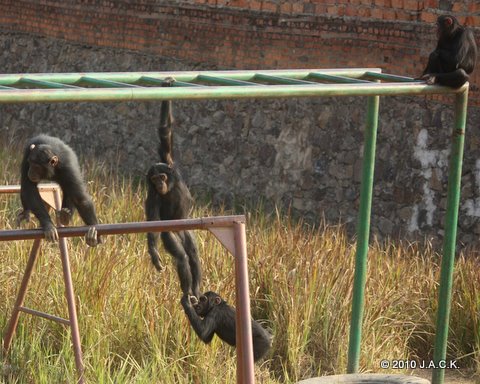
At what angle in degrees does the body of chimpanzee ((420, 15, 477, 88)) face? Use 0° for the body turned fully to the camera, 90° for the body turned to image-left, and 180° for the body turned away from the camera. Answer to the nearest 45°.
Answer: approximately 90°

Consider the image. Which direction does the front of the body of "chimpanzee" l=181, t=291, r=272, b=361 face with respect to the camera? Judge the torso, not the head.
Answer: to the viewer's left

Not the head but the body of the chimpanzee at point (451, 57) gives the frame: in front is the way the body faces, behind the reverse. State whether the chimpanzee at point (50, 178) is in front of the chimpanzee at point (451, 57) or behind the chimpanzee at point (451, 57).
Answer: in front
